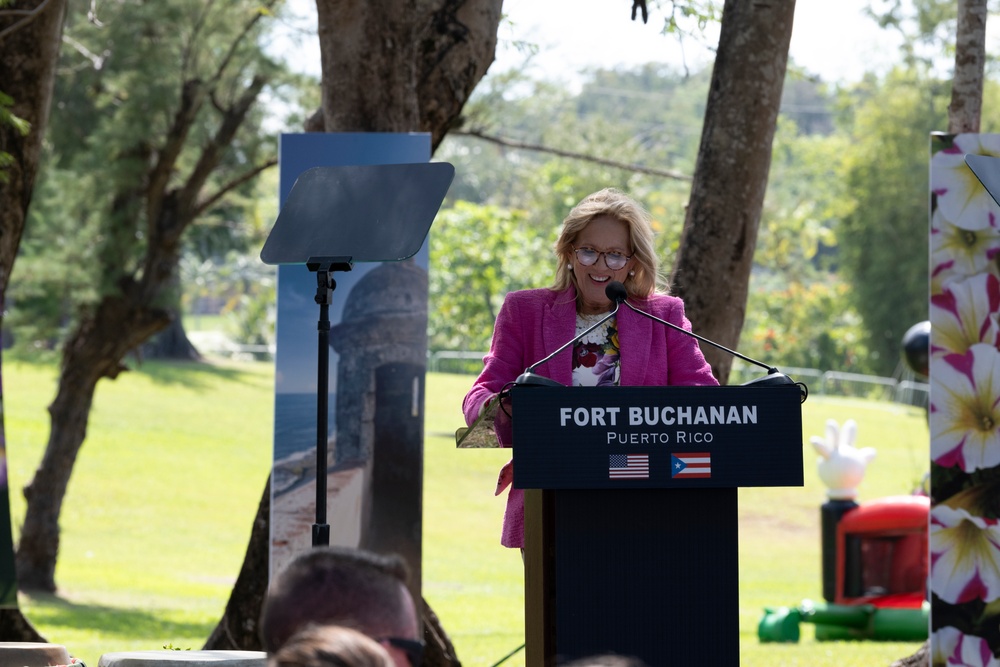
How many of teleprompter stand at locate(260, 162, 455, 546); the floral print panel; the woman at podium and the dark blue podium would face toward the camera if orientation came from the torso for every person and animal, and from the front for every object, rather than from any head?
3

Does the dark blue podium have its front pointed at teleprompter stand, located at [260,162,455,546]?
no

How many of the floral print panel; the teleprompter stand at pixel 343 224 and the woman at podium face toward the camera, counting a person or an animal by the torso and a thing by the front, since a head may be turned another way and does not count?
2

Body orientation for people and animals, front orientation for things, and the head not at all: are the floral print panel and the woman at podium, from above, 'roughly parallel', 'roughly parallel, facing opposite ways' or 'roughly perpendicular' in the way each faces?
roughly parallel

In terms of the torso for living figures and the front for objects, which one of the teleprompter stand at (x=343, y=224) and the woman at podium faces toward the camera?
the woman at podium

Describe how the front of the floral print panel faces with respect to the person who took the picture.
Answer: facing the viewer

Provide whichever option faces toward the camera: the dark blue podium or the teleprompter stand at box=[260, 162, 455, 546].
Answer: the dark blue podium

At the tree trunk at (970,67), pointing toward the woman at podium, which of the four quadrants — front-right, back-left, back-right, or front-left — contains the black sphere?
back-right

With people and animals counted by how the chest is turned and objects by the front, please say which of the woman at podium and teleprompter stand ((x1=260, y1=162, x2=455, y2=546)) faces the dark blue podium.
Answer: the woman at podium

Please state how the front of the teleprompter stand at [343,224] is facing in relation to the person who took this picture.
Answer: facing away from the viewer and to the right of the viewer

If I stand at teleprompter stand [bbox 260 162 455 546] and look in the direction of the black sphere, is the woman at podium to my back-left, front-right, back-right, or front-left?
front-right

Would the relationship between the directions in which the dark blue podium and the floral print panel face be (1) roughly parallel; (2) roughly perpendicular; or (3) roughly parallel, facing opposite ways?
roughly parallel

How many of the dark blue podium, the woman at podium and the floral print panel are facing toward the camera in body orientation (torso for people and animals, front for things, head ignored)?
3

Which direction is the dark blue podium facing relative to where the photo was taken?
toward the camera
